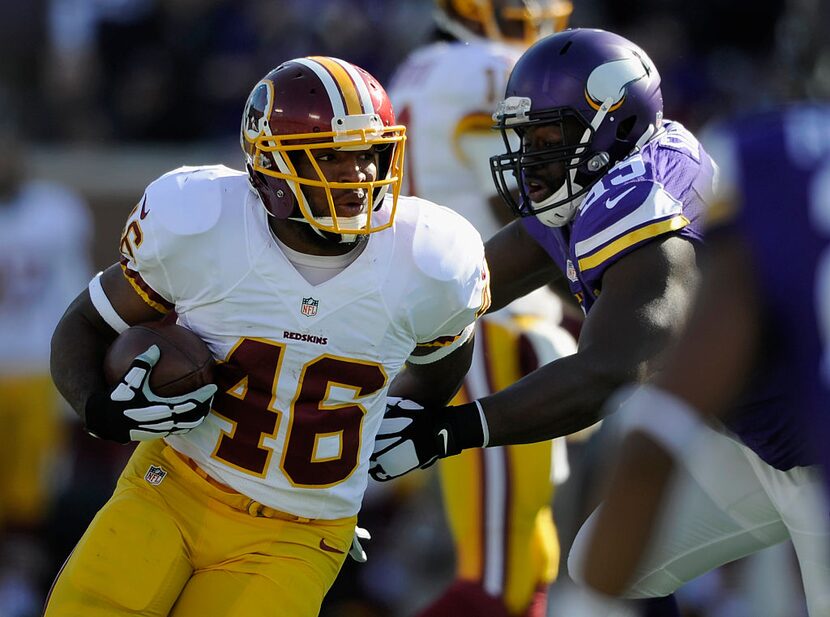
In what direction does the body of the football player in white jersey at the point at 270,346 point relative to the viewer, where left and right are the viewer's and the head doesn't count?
facing the viewer

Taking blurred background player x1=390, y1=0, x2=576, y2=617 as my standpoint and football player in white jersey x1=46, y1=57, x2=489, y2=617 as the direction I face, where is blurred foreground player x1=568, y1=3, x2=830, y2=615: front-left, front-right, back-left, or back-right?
front-left

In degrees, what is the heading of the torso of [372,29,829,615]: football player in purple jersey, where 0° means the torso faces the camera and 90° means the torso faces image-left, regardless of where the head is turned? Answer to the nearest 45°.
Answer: approximately 45°

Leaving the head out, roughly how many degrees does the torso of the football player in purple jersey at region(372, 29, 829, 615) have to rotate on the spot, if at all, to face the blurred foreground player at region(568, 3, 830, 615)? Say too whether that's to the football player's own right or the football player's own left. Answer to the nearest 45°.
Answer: approximately 45° to the football player's own left

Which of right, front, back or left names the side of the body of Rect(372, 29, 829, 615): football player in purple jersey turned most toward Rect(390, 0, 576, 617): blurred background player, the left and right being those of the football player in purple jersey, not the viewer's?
right

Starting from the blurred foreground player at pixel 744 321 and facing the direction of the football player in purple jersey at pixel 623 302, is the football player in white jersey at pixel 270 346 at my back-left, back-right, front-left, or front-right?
front-left

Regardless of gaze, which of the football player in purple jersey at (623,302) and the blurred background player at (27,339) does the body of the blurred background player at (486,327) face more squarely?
the football player in purple jersey

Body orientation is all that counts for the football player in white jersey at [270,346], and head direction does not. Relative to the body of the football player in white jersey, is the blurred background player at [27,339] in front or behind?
behind

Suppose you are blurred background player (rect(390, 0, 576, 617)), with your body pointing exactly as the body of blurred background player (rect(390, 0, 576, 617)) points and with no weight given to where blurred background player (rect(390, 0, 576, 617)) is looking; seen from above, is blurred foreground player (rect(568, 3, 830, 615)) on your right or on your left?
on your right

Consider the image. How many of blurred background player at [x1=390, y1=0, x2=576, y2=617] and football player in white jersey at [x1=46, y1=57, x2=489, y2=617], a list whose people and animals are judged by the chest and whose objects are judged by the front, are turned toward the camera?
1
